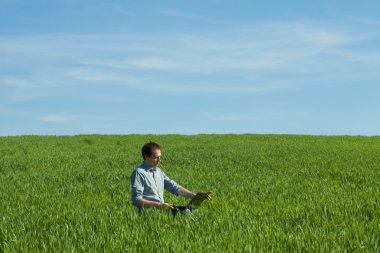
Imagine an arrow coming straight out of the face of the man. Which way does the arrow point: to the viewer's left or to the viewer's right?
to the viewer's right

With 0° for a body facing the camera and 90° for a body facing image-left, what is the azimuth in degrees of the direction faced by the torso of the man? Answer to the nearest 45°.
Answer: approximately 315°
